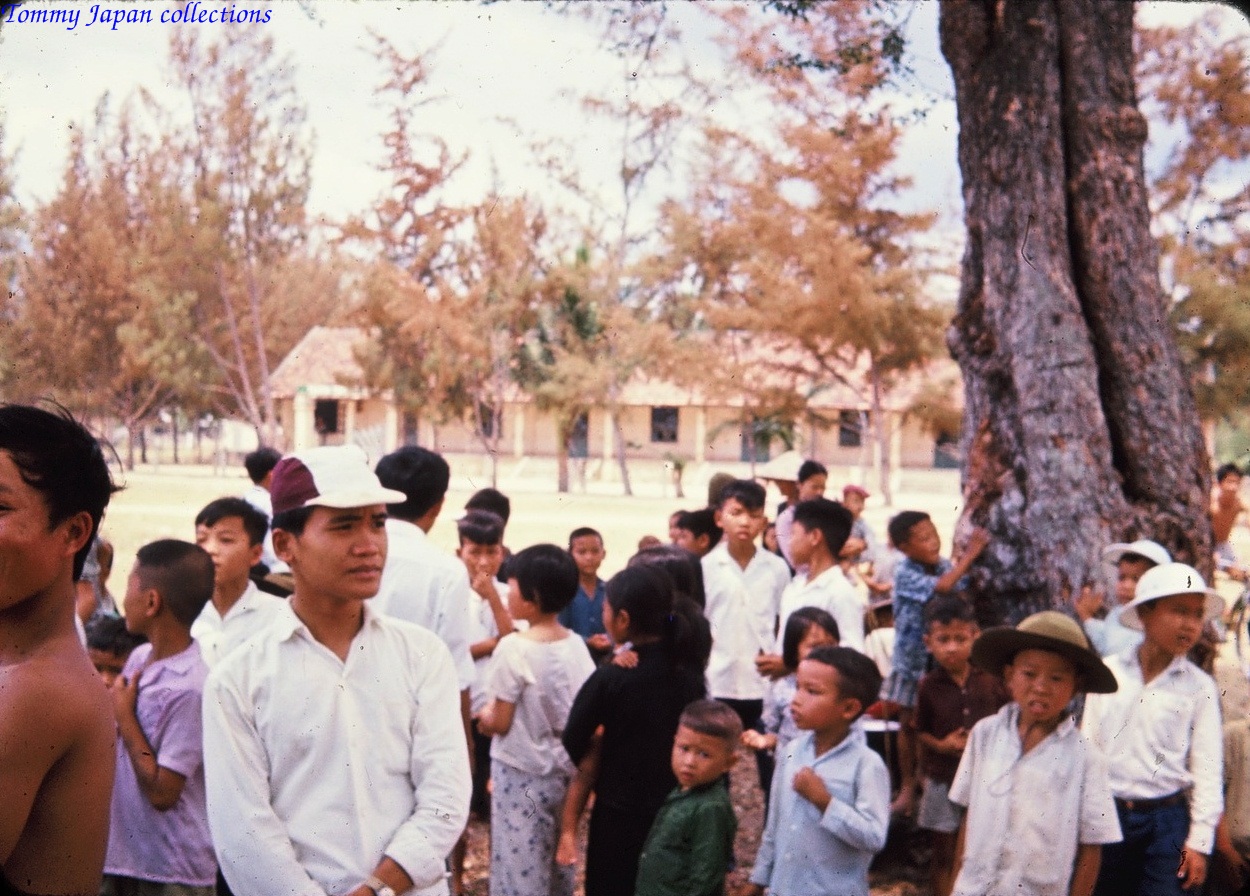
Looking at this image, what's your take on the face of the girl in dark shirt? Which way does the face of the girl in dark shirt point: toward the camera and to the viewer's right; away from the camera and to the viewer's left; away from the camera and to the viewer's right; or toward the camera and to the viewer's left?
away from the camera and to the viewer's left

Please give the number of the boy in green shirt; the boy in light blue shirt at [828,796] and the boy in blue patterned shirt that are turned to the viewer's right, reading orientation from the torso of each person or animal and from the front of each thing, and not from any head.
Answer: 1

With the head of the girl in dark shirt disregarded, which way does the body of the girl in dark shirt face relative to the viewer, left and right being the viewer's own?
facing away from the viewer and to the left of the viewer

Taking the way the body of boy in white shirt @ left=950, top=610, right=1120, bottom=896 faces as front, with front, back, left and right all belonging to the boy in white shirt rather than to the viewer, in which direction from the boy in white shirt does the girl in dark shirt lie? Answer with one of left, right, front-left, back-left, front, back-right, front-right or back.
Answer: right

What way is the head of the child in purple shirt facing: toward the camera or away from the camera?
away from the camera

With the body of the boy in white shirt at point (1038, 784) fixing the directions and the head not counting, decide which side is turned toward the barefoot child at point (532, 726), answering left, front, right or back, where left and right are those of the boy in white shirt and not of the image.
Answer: right

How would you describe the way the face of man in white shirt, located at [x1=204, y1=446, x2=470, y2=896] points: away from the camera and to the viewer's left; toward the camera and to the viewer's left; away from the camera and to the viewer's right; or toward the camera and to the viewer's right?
toward the camera and to the viewer's right

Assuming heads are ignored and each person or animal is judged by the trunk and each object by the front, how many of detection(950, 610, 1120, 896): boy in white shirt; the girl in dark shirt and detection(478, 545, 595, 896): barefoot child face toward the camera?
1

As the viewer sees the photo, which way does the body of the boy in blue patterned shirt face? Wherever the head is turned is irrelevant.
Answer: to the viewer's right
